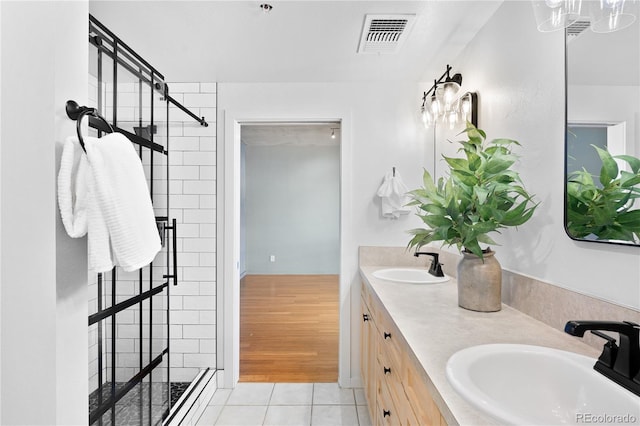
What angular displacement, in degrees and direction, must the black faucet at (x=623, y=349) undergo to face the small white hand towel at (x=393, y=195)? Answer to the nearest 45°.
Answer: approximately 90° to its right

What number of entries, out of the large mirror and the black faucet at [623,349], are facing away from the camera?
0

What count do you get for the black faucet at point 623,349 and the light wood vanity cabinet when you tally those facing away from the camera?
0

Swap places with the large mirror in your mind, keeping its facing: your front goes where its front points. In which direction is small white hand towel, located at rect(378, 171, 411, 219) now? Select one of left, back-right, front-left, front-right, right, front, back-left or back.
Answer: right

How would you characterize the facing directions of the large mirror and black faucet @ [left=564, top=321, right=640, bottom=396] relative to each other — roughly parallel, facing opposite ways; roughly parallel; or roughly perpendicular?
roughly parallel

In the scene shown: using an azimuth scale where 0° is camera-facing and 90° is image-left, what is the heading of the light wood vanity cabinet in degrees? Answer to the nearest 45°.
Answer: approximately 90°

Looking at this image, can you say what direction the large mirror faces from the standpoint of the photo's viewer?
facing the viewer and to the left of the viewer

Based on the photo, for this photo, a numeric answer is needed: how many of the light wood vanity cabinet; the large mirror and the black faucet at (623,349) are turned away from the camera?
0

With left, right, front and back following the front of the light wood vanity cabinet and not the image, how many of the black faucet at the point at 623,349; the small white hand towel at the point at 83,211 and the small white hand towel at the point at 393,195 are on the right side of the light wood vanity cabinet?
1

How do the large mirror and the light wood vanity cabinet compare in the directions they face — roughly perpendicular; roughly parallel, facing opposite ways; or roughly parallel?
roughly parallel

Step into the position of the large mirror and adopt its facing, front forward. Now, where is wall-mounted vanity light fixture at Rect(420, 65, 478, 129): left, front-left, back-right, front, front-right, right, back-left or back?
right

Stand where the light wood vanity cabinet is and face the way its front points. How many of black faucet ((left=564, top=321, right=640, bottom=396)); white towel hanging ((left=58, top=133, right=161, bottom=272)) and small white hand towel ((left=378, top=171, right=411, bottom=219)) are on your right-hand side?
1

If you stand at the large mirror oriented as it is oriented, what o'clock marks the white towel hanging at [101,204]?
The white towel hanging is roughly at 12 o'clock from the large mirror.
